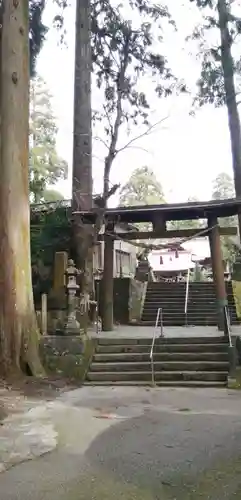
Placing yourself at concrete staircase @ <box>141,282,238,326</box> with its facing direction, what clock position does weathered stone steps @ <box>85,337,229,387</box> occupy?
weathered stone steps @ <box>85,337,229,387</box> is roughly at 12 o'clock from concrete staircase @ <box>141,282,238,326</box>.

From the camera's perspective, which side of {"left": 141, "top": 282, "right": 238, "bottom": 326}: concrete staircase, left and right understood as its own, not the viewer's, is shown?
front

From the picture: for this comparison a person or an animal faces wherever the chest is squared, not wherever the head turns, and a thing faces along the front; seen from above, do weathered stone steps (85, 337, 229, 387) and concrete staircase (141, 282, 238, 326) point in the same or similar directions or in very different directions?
same or similar directions

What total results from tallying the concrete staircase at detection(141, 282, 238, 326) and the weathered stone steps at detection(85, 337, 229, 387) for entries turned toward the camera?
2

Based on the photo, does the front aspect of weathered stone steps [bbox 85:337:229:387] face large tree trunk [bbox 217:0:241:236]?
no

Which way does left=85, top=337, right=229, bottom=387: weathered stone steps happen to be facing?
toward the camera

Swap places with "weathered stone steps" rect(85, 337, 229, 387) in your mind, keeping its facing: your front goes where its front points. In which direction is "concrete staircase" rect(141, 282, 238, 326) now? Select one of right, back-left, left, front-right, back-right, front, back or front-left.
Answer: back
